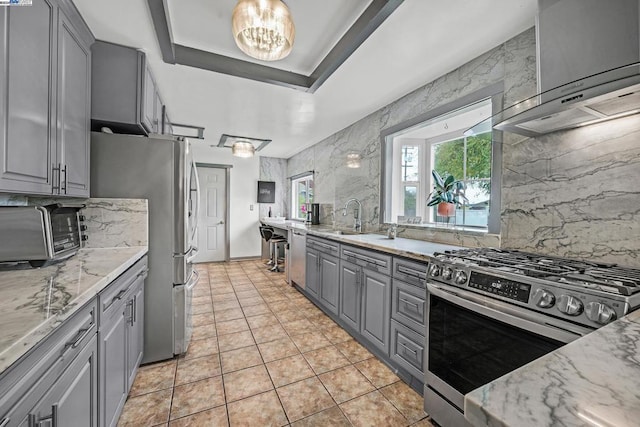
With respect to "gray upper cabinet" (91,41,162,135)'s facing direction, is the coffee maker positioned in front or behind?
in front

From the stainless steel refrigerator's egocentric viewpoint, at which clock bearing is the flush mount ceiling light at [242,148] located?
The flush mount ceiling light is roughly at 10 o'clock from the stainless steel refrigerator.

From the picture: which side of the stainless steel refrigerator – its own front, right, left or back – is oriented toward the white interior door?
left

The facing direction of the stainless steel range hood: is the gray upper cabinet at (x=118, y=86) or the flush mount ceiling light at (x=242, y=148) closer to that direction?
the gray upper cabinet

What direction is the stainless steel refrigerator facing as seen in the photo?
to the viewer's right

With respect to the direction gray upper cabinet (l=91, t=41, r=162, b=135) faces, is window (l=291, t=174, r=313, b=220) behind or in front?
in front

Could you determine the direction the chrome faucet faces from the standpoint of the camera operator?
facing to the left of the viewer

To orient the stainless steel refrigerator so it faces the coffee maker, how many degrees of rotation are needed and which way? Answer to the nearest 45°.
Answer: approximately 45° to its left

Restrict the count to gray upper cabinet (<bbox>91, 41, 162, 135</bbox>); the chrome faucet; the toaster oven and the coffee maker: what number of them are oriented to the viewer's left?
2

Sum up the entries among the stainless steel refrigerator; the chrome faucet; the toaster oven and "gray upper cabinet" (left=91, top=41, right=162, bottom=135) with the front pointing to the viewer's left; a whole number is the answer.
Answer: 1

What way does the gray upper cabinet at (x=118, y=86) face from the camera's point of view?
to the viewer's right

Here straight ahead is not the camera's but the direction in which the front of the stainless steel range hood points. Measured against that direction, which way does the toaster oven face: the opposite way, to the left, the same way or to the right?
the opposite way

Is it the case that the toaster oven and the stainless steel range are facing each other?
yes

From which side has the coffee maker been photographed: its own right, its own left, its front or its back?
left
